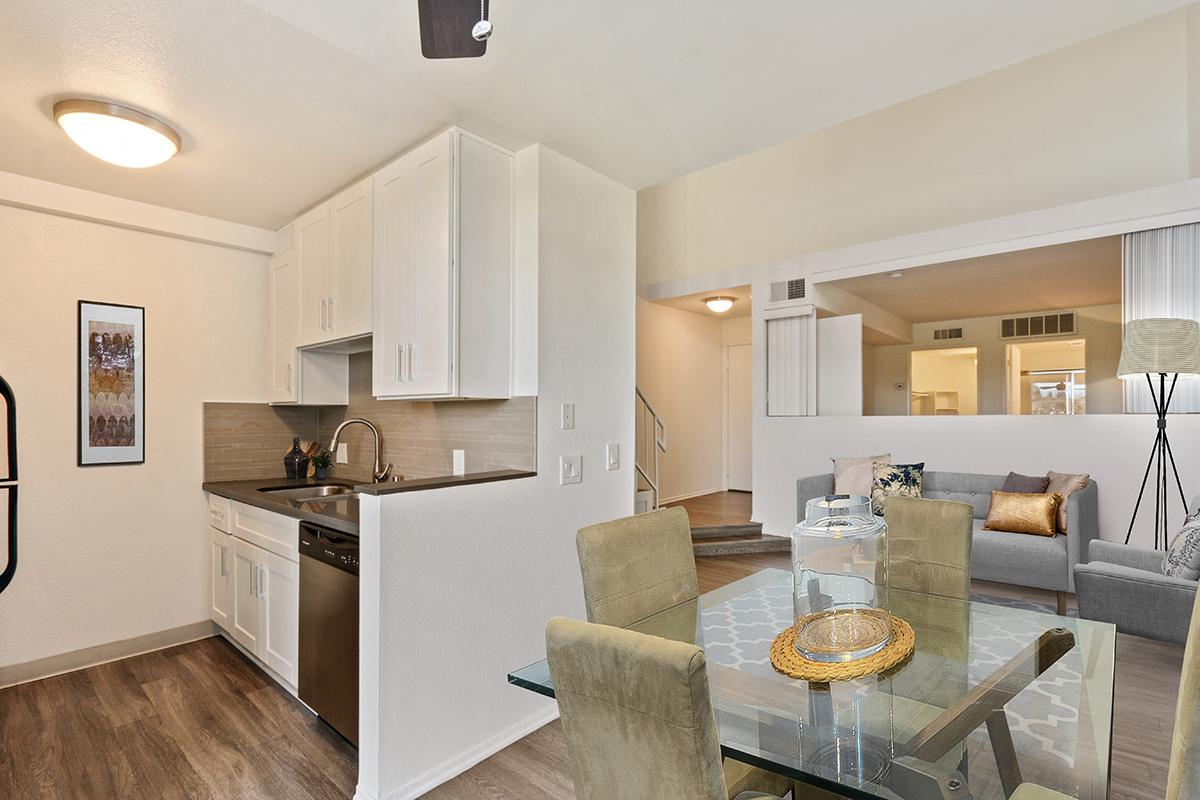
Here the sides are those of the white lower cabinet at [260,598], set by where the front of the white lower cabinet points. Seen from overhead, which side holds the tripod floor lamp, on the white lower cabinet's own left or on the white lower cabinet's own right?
on the white lower cabinet's own left

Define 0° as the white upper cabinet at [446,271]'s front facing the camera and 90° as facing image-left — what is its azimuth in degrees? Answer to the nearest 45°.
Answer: approximately 45°

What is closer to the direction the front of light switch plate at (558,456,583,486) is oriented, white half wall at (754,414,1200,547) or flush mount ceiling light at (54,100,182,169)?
the white half wall

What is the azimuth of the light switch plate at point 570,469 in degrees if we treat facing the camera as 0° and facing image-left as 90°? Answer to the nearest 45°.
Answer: approximately 315°

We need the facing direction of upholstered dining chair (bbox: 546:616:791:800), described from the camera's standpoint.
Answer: facing away from the viewer and to the right of the viewer

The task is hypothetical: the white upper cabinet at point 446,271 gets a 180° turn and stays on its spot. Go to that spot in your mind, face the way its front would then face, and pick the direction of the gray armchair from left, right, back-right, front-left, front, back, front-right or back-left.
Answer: front-right

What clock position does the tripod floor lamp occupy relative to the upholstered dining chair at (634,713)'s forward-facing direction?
The tripod floor lamp is roughly at 12 o'clock from the upholstered dining chair.
